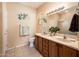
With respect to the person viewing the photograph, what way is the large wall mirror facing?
facing the viewer and to the left of the viewer
